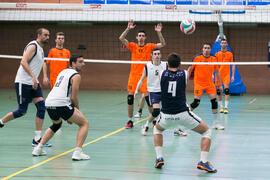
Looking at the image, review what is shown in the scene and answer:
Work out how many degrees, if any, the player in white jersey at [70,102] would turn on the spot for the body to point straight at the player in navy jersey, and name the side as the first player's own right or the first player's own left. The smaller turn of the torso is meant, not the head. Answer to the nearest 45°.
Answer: approximately 90° to the first player's own right

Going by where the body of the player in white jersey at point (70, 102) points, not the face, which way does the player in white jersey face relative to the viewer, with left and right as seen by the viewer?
facing away from the viewer and to the right of the viewer

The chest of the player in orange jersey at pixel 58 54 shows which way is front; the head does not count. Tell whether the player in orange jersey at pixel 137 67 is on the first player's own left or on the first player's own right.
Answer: on the first player's own left

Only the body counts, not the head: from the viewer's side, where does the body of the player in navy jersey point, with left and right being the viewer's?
facing away from the viewer

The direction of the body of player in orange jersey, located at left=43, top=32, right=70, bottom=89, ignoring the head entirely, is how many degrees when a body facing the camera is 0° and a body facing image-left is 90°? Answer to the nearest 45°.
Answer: approximately 0°

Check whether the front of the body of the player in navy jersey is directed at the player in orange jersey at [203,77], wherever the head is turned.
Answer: yes

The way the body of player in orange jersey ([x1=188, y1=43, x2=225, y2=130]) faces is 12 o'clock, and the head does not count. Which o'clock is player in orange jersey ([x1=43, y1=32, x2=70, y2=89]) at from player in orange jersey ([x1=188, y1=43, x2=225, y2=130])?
player in orange jersey ([x1=43, y1=32, x2=70, y2=89]) is roughly at 3 o'clock from player in orange jersey ([x1=188, y1=43, x2=225, y2=130]).

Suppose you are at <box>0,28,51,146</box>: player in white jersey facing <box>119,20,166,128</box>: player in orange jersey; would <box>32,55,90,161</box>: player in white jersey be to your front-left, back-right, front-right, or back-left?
back-right

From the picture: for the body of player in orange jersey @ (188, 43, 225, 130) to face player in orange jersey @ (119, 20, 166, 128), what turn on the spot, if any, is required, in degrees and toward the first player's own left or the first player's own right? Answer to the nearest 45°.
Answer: approximately 90° to the first player's own right

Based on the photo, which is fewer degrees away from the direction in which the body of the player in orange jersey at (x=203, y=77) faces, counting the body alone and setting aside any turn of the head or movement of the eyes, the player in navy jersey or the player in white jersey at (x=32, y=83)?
the player in navy jersey

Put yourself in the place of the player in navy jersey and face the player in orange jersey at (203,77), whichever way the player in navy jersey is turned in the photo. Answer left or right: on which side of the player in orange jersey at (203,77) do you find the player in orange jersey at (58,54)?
left

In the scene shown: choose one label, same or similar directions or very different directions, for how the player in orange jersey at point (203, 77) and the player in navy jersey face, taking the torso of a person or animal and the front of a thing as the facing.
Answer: very different directions

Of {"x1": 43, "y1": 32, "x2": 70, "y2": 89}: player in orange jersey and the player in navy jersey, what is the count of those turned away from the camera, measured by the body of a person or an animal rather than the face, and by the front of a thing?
1

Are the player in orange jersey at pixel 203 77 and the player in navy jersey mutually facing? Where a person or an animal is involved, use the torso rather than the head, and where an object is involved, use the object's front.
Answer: yes

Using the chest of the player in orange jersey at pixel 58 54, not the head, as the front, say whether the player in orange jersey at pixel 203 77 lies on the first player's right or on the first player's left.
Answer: on the first player's left

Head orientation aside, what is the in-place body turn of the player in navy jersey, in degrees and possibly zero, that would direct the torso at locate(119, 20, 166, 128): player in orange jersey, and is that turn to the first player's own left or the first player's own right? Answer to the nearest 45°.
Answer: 0° — they already face them
